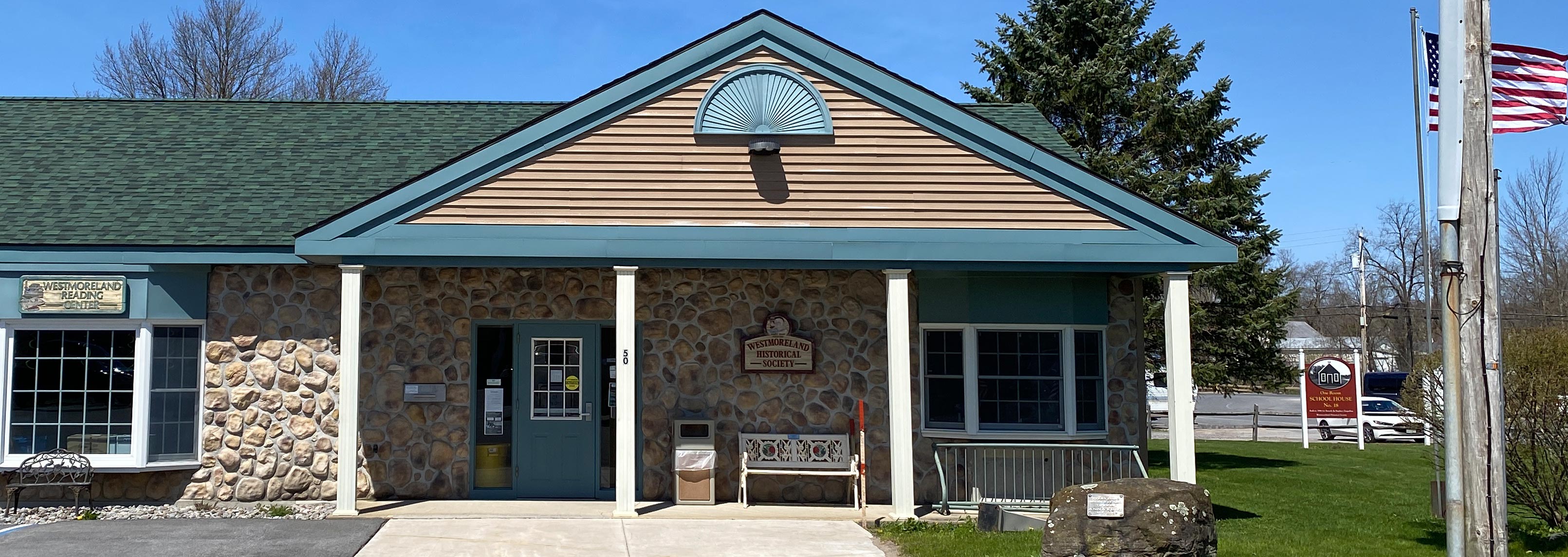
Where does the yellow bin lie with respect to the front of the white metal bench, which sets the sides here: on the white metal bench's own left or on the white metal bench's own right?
on the white metal bench's own right

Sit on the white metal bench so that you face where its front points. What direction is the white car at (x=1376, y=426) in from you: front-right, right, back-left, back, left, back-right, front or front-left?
back-left

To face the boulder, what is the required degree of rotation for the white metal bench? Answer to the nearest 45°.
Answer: approximately 45° to its left

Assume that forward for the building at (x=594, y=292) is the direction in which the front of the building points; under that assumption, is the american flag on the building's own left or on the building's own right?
on the building's own left

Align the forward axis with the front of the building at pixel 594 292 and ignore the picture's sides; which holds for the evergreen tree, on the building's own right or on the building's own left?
on the building's own left

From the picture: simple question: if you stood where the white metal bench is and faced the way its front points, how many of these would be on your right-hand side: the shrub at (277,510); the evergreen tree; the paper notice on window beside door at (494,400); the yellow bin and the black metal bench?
4

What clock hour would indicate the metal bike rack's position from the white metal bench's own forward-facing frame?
The metal bike rack is roughly at 9 o'clock from the white metal bench.

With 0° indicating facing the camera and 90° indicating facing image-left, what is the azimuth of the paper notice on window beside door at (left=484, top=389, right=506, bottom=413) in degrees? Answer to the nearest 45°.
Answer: approximately 0°

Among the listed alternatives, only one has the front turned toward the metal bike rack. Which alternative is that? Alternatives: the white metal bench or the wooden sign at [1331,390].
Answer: the wooden sign
